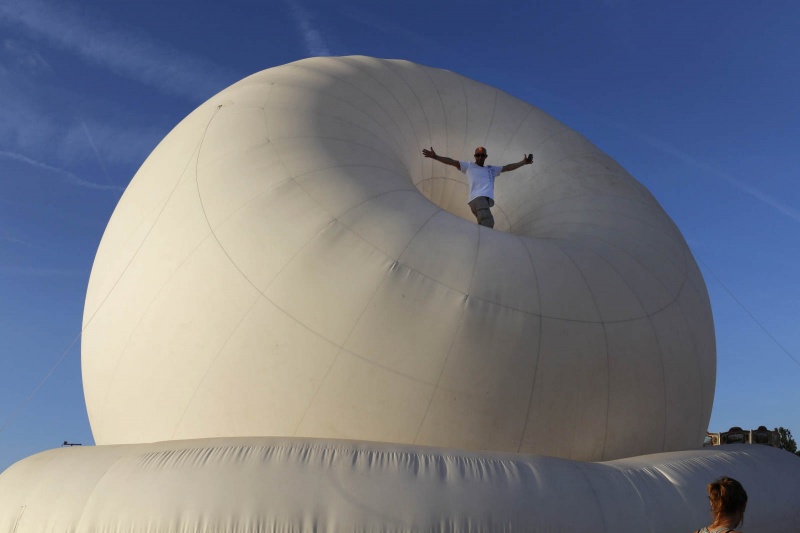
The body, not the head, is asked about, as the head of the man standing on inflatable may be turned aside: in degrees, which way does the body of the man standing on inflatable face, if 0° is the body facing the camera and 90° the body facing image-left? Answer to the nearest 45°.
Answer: approximately 0°
